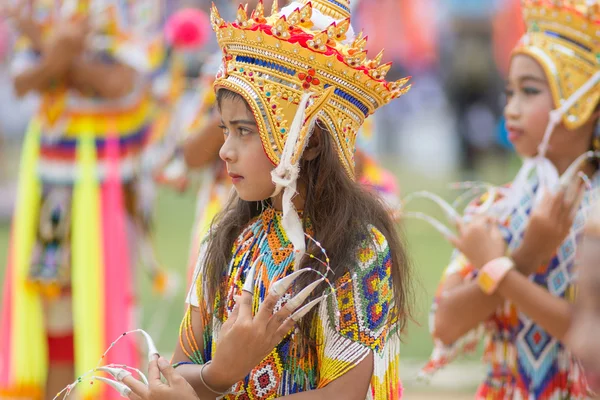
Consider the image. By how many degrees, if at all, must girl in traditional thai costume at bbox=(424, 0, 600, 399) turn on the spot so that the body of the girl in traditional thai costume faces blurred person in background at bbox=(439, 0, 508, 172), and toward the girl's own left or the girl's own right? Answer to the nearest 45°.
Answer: approximately 135° to the girl's own right

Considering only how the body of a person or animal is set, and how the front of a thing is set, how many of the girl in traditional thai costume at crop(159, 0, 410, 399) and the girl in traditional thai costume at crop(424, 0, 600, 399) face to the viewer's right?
0

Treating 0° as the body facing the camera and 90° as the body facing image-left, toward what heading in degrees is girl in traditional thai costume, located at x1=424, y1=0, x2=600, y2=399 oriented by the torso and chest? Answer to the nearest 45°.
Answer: approximately 45°

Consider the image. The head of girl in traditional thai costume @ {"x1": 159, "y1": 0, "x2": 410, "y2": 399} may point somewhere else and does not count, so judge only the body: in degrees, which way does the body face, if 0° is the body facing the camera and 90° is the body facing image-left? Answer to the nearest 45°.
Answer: approximately 45°

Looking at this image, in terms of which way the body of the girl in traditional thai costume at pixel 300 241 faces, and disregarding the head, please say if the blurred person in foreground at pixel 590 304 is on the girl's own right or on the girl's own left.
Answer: on the girl's own left

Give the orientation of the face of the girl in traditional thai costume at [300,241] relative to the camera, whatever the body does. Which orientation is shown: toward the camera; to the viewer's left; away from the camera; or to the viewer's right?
to the viewer's left

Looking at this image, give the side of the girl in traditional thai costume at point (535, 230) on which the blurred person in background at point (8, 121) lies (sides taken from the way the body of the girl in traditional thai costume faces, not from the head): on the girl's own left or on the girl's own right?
on the girl's own right
